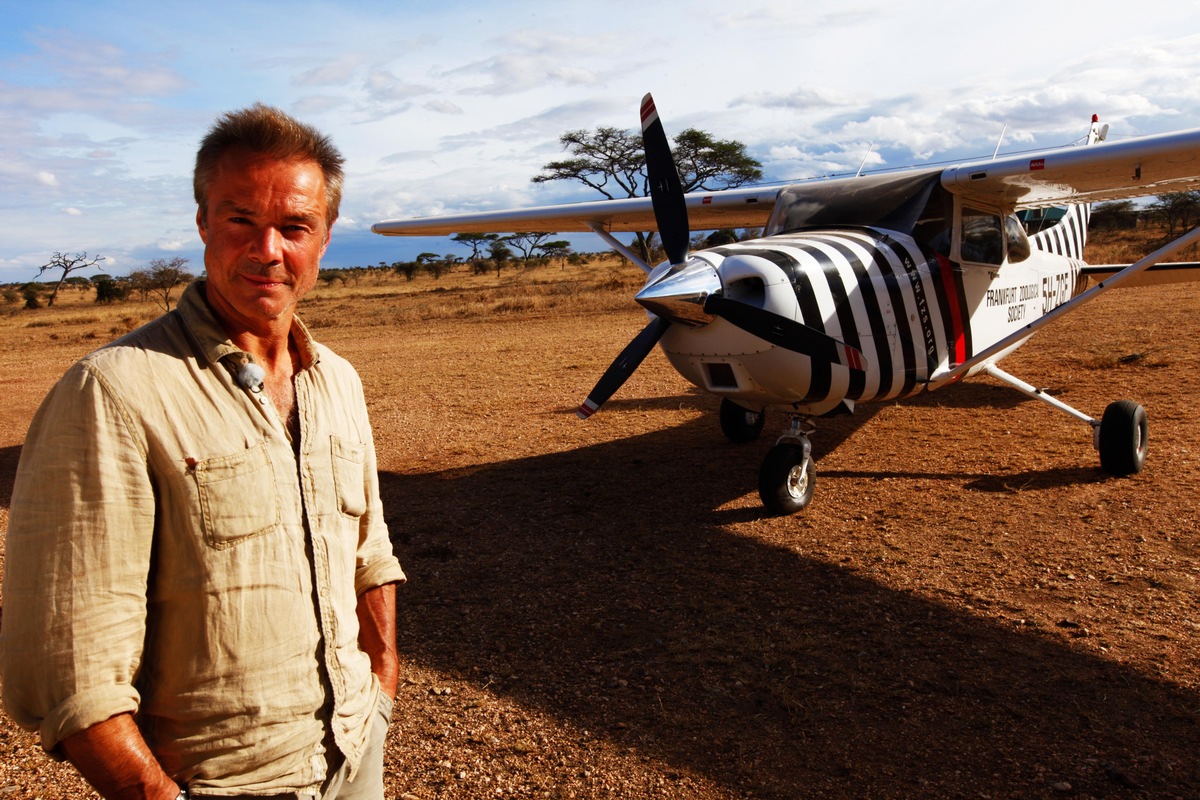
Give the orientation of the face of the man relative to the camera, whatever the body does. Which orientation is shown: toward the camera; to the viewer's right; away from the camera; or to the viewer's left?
toward the camera

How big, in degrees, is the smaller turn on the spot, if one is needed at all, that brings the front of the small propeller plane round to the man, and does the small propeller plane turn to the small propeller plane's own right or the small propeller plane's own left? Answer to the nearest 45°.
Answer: approximately 45° to the small propeller plane's own left

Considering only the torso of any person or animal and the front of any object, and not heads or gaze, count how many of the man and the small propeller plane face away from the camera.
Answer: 0

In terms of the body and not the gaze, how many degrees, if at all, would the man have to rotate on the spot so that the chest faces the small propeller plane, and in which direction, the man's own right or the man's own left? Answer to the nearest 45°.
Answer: approximately 90° to the man's own left

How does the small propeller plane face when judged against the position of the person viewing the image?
facing the viewer and to the left of the viewer
